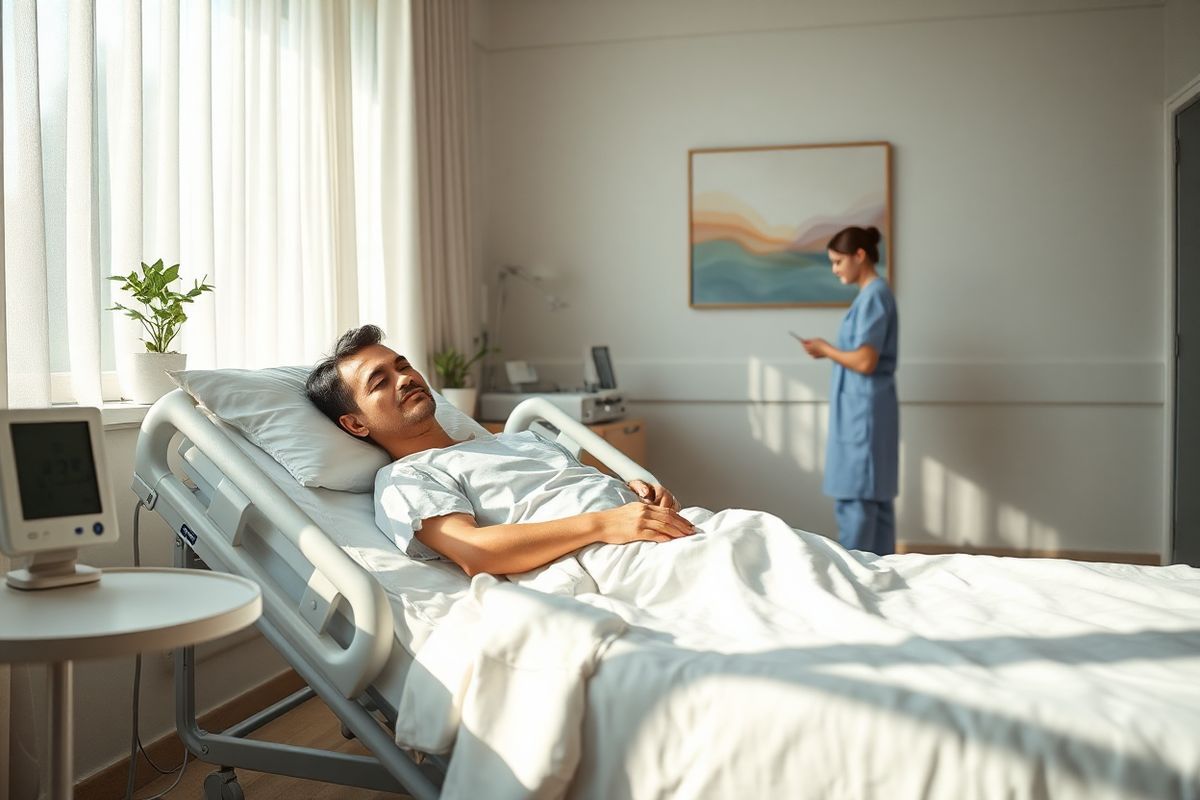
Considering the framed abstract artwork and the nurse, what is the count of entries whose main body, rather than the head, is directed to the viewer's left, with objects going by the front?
1

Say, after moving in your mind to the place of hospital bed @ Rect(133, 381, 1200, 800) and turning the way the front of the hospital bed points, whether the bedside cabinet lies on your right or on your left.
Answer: on your left

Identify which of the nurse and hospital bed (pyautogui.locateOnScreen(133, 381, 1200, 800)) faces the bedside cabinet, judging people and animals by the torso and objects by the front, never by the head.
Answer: the nurse

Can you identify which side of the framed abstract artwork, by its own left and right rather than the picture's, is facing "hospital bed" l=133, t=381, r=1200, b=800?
front

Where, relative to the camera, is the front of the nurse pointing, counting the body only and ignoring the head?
to the viewer's left

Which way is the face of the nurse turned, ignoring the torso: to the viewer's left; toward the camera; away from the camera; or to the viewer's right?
to the viewer's left

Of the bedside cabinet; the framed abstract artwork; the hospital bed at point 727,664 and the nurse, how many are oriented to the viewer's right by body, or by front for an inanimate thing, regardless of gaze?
1

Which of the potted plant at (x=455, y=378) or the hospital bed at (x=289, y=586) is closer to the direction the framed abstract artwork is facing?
the hospital bed

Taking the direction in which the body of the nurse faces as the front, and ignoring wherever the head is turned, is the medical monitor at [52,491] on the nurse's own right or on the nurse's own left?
on the nurse's own left

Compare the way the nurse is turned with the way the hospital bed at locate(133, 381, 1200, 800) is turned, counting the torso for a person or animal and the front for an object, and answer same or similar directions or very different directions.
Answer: very different directions

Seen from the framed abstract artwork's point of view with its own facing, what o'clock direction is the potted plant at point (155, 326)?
The potted plant is roughly at 1 o'clock from the framed abstract artwork.
